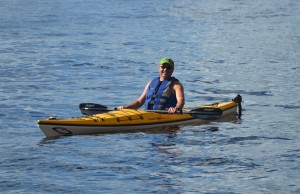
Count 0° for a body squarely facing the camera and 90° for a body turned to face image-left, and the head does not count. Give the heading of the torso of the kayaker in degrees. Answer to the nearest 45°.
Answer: approximately 45°

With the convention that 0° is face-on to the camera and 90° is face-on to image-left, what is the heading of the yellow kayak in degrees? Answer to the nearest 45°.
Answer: approximately 45°
